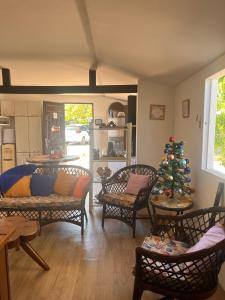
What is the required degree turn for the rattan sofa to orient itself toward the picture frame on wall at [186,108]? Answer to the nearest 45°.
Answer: approximately 90° to its left

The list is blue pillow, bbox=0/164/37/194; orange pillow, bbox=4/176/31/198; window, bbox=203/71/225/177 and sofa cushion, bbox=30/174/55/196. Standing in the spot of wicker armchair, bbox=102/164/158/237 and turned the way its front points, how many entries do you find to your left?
1

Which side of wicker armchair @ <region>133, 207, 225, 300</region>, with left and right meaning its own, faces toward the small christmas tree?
right

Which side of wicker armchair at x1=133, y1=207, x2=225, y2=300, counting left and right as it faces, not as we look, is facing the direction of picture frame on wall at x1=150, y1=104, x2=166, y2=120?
right

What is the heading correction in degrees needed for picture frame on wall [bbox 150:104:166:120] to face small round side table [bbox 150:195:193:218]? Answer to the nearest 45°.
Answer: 0° — it already faces it

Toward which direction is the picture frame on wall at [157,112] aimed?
toward the camera

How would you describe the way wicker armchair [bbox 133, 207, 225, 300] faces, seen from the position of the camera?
facing to the left of the viewer

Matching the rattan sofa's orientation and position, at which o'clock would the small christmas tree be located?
The small christmas tree is roughly at 10 o'clock from the rattan sofa.

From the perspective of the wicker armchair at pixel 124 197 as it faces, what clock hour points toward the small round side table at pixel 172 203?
The small round side table is roughly at 9 o'clock from the wicker armchair.

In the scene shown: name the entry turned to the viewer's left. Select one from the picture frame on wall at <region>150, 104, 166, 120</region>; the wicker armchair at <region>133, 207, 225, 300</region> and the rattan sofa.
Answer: the wicker armchair

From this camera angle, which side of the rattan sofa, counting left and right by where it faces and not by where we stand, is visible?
front
